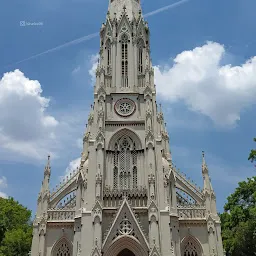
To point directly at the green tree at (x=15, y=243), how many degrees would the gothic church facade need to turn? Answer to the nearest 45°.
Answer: approximately 135° to its right

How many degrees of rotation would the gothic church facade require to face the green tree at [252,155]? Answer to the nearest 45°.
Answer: approximately 45° to its left

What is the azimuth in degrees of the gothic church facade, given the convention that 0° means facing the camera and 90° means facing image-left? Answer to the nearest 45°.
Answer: approximately 0°

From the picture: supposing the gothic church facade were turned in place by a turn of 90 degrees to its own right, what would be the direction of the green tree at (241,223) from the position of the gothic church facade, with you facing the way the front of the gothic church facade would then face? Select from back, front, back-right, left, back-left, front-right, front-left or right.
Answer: back

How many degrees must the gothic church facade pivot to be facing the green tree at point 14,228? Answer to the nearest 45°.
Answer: approximately 135° to its right
